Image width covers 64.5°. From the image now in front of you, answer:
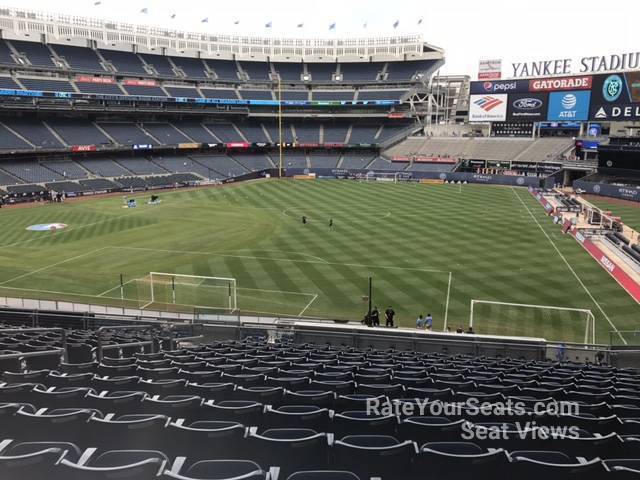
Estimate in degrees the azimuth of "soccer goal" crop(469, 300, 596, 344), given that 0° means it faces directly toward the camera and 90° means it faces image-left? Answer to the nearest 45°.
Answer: approximately 180°

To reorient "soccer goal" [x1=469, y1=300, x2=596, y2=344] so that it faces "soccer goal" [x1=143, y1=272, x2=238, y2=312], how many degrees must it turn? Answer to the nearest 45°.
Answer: approximately 90° to its left
